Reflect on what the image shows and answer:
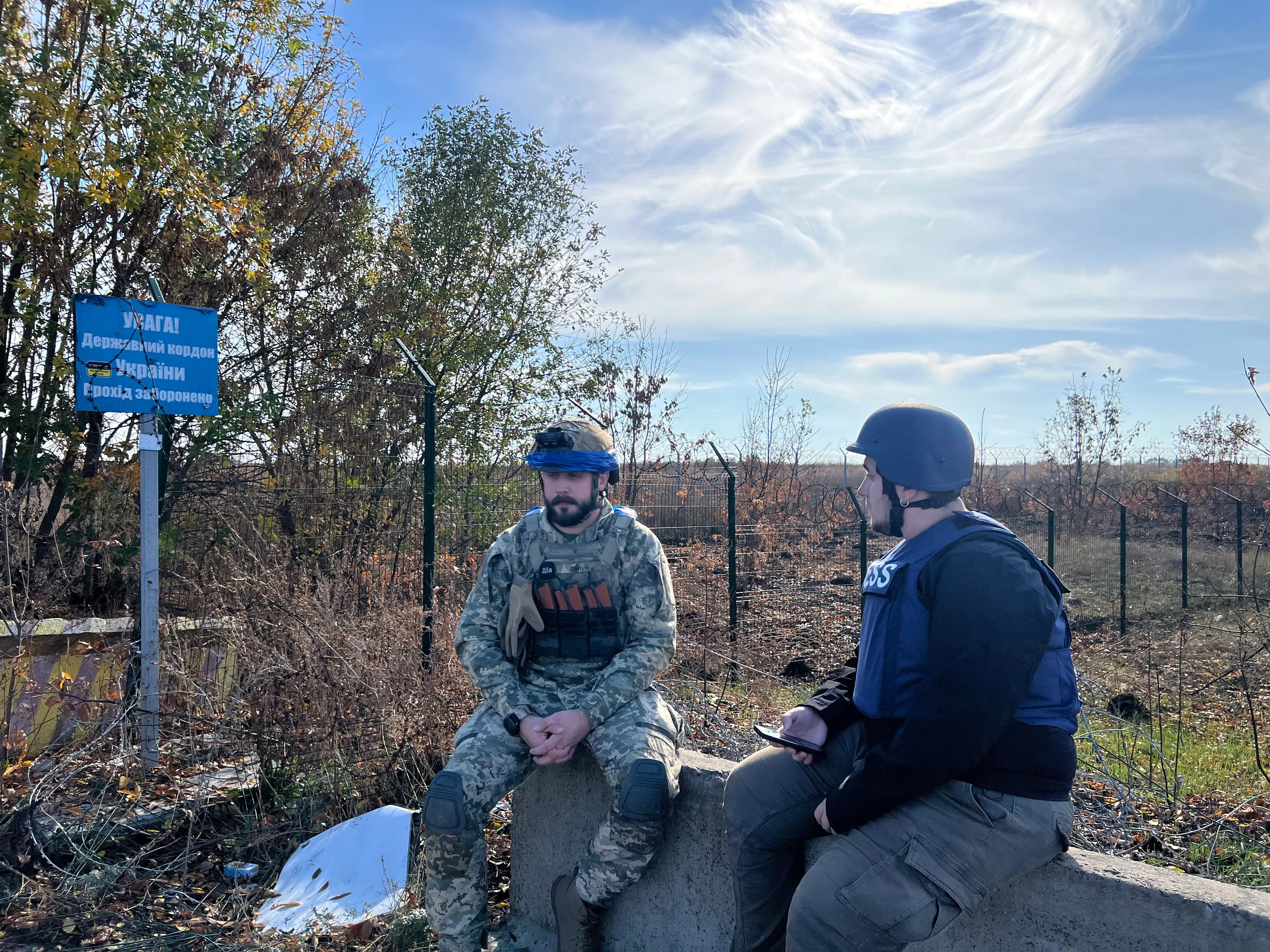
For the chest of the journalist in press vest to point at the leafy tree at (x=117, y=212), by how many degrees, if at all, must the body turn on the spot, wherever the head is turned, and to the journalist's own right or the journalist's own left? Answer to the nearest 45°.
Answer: approximately 45° to the journalist's own right

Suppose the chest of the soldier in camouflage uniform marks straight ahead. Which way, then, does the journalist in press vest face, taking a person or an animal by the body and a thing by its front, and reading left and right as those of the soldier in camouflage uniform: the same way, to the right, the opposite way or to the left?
to the right

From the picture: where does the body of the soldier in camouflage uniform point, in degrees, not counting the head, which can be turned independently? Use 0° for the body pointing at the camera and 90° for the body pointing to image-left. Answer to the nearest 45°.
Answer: approximately 0°

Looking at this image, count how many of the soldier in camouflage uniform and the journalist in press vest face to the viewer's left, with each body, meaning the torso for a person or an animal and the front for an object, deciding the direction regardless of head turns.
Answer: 1

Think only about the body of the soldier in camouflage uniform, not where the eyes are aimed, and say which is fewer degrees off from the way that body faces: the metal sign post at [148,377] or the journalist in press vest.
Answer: the journalist in press vest

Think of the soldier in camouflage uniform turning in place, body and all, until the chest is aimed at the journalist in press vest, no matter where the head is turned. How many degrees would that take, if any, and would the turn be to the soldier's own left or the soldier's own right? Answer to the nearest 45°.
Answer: approximately 45° to the soldier's own left

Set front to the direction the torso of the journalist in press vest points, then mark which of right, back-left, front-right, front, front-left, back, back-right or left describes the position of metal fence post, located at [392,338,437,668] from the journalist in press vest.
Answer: front-right

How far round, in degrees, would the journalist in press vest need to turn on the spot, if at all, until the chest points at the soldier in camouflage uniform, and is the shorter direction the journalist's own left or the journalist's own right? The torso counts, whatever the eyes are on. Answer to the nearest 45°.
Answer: approximately 45° to the journalist's own right

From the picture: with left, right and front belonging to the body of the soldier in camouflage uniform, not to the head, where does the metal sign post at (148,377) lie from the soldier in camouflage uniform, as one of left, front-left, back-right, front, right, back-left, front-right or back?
back-right

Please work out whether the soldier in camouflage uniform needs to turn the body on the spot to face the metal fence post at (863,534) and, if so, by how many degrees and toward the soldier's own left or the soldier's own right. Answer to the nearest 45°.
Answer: approximately 135° to the soldier's own left

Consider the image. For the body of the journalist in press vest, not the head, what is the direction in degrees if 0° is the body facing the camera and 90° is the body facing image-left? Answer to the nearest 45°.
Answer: approximately 90°
